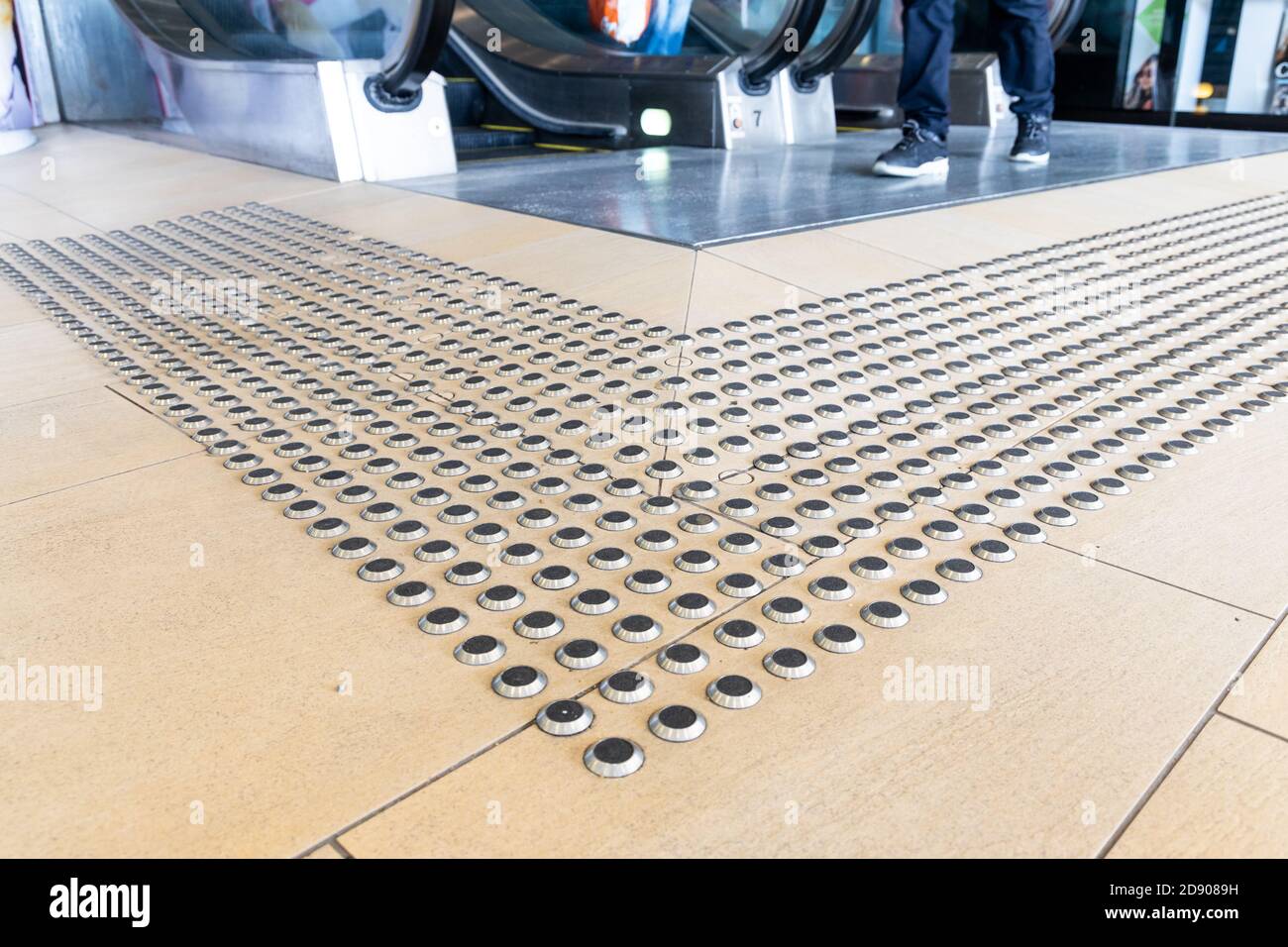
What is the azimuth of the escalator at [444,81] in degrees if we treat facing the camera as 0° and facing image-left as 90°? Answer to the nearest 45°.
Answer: approximately 315°

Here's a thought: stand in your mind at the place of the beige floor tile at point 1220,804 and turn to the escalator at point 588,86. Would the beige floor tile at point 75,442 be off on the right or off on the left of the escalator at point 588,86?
left

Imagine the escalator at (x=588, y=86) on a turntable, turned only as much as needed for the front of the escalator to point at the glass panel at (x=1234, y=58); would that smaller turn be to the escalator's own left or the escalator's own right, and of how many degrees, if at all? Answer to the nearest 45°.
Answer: approximately 45° to the escalator's own left

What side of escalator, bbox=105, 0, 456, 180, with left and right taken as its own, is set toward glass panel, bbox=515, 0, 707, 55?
left

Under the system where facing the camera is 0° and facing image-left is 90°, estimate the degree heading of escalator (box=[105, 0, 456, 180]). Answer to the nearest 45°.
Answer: approximately 315°

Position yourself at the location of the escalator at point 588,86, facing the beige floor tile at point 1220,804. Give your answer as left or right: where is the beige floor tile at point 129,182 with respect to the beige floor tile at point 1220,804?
right

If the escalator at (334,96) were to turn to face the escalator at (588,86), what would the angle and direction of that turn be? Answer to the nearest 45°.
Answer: approximately 90° to its left

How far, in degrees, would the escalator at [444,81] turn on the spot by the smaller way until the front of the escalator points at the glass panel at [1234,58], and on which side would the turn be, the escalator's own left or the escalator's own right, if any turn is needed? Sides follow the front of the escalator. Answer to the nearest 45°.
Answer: approximately 45° to the escalator's own left

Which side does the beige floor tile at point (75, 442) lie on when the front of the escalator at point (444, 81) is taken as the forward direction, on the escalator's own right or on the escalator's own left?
on the escalator's own right
